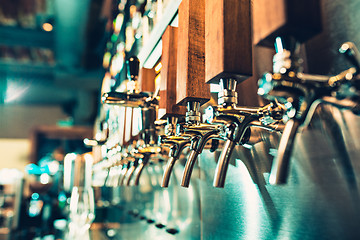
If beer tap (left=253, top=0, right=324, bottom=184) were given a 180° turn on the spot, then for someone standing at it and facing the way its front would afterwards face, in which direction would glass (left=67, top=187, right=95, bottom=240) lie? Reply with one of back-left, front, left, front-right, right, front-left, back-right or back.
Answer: left

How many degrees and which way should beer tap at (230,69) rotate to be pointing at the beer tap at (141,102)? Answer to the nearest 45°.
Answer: approximately 90° to its right

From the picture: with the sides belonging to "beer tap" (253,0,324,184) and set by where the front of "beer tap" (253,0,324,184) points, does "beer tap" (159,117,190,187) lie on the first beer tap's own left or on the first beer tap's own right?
on the first beer tap's own right

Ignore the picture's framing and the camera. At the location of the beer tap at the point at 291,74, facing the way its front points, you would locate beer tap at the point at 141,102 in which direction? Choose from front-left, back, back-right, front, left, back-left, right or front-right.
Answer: right

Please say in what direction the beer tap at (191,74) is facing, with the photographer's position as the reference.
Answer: facing the viewer and to the left of the viewer

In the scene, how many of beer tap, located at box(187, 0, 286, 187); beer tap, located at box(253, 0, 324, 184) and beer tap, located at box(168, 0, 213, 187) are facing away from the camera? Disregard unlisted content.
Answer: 0

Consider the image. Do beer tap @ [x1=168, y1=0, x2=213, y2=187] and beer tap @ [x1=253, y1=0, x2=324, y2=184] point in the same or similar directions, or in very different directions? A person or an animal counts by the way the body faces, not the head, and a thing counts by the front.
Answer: same or similar directions

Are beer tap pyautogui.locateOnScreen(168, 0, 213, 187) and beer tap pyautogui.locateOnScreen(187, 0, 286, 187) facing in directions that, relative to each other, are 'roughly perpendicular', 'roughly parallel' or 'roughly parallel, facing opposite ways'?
roughly parallel

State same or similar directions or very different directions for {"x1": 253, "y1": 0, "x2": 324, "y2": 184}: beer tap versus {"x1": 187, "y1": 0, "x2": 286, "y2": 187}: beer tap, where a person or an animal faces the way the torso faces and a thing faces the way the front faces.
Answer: same or similar directions
